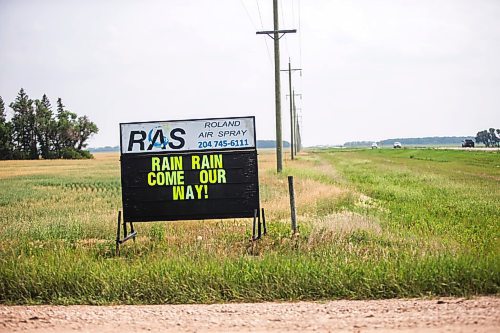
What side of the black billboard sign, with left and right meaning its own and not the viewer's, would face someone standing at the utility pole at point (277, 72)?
back

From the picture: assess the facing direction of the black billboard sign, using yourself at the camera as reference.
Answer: facing the viewer
